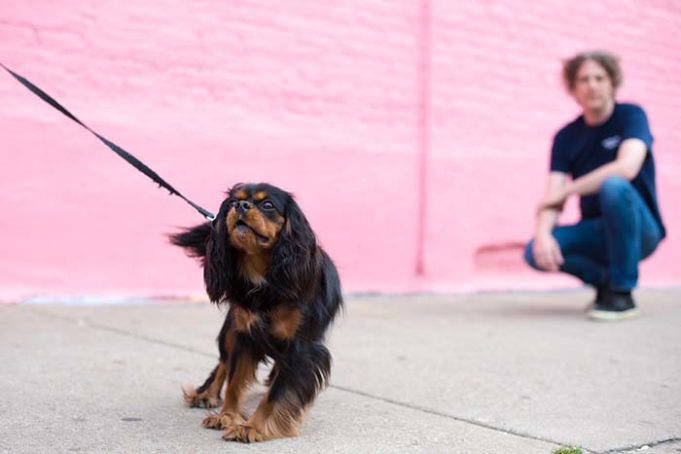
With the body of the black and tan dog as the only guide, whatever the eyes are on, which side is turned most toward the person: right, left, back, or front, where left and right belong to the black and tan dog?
back

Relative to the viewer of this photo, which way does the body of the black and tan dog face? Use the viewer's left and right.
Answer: facing the viewer and to the left of the viewer

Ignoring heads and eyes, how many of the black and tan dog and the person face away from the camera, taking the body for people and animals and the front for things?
0

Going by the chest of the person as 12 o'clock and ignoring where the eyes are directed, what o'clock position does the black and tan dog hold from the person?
The black and tan dog is roughly at 11 o'clock from the person.

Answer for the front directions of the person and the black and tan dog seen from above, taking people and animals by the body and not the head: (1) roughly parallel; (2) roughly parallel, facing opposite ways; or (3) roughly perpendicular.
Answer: roughly parallel
